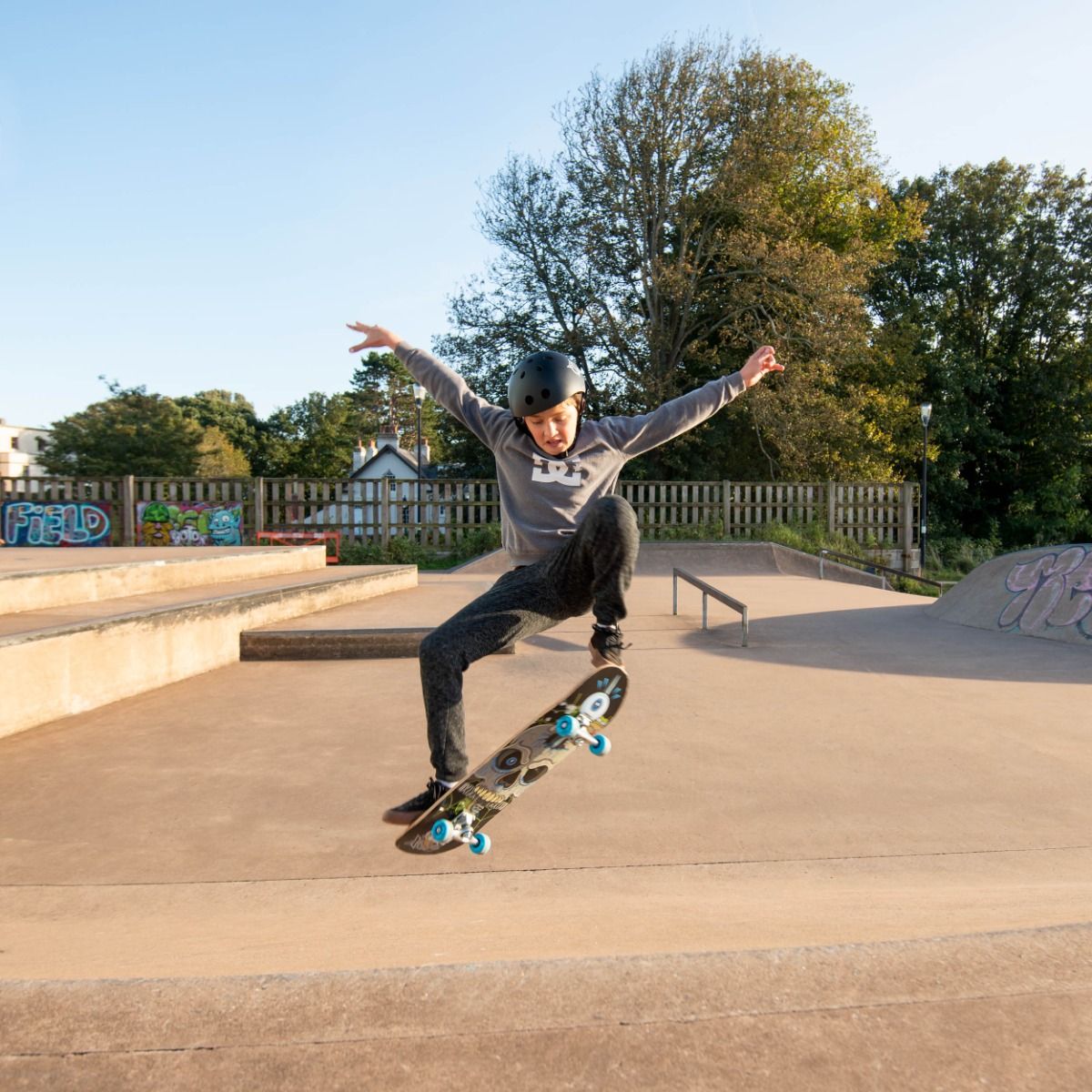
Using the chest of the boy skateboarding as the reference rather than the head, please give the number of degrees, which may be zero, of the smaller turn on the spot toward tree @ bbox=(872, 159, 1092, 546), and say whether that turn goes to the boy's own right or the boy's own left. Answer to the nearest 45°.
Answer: approximately 135° to the boy's own left

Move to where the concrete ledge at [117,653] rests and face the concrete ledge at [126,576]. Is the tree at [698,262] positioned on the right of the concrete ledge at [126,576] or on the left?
right

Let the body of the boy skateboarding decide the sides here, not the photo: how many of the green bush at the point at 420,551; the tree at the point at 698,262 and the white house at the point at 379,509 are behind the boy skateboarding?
3

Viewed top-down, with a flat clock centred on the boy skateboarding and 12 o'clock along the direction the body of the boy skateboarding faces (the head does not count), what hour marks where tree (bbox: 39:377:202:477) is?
The tree is roughly at 5 o'clock from the boy skateboarding.

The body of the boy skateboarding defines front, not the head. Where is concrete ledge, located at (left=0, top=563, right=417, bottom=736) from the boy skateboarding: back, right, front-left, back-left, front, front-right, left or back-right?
back-right

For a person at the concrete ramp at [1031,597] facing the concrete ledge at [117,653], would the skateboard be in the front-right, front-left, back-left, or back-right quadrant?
front-left

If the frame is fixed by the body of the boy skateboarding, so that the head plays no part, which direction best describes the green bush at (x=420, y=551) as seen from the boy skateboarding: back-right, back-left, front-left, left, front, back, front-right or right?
back

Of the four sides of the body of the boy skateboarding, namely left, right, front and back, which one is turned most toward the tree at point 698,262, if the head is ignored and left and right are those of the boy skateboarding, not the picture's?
back

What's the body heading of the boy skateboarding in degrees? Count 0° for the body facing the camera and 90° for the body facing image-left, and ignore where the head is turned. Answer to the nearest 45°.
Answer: approximately 0°

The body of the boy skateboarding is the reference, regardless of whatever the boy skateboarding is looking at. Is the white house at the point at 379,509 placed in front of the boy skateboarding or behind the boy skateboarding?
behind

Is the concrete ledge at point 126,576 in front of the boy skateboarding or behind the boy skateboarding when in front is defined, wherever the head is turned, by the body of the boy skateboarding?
behind

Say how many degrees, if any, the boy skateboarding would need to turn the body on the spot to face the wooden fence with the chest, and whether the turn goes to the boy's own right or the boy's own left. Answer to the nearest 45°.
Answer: approximately 180°

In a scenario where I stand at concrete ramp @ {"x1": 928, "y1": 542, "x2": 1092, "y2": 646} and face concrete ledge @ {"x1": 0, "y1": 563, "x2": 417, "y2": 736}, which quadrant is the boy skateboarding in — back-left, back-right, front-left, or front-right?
front-left

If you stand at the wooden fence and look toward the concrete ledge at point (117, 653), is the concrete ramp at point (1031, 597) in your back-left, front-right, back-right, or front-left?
front-left

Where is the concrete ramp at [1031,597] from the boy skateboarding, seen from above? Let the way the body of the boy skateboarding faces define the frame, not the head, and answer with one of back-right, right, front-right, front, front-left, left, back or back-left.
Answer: back-left
